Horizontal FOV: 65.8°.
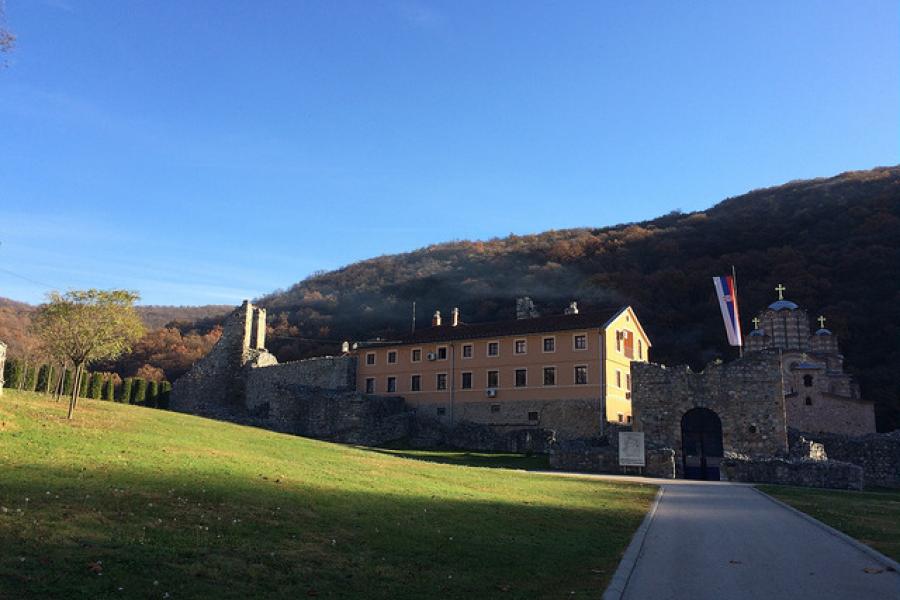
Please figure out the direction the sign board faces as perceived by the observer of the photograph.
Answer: facing the viewer

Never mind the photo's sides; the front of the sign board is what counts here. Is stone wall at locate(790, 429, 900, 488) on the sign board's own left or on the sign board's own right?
on the sign board's own left

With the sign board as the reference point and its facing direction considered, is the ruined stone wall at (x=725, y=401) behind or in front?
behind

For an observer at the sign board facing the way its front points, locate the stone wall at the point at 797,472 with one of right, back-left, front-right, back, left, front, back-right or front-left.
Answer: left

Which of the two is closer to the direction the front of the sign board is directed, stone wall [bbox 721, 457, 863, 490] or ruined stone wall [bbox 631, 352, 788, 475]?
the stone wall
